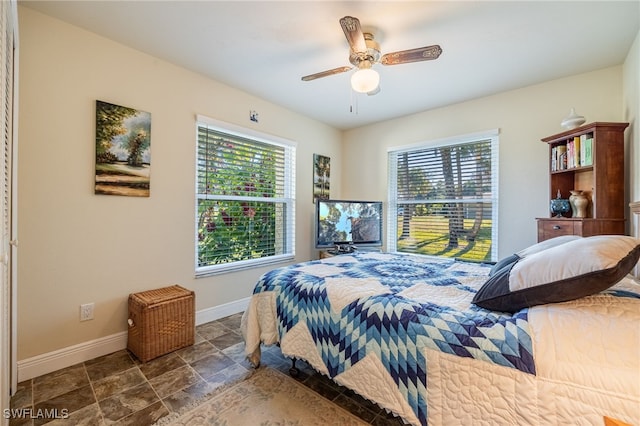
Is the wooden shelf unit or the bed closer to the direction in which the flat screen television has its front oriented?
the bed

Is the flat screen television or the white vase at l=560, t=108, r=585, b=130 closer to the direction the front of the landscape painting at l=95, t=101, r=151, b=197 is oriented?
the white vase

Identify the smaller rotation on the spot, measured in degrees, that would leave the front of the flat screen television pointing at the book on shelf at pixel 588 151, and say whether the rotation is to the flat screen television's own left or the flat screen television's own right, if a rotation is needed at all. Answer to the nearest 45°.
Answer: approximately 45° to the flat screen television's own left

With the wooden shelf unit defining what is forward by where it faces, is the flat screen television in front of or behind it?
in front

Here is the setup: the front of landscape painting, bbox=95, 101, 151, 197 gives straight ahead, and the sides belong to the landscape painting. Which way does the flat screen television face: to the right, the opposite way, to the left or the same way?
to the right

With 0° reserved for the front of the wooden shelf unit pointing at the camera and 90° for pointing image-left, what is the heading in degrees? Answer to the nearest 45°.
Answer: approximately 45°

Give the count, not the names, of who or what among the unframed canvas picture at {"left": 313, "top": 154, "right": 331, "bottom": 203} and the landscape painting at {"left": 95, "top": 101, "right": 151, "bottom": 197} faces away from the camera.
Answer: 0

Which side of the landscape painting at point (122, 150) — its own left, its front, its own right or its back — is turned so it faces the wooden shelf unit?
front

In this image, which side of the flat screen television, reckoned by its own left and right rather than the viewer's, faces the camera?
front

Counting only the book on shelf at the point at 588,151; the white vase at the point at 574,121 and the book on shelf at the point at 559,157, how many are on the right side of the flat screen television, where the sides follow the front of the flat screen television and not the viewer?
0

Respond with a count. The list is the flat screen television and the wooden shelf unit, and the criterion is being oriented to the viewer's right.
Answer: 0

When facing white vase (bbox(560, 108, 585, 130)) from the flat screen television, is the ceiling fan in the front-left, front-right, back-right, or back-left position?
front-right

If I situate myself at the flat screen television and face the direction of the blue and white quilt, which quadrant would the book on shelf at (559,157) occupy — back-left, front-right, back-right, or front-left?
front-left

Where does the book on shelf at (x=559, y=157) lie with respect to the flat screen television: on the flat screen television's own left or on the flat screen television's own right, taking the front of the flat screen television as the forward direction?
on the flat screen television's own left

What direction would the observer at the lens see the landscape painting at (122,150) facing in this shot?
facing the viewer and to the right of the viewer

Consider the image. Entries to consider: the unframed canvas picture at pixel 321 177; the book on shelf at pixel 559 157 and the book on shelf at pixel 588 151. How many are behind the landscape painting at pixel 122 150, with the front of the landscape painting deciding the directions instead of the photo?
0
